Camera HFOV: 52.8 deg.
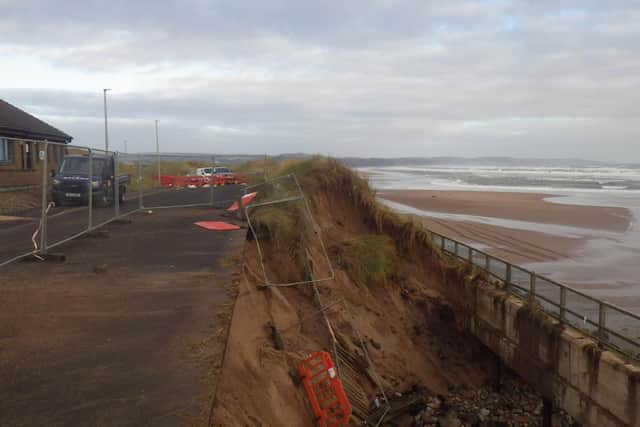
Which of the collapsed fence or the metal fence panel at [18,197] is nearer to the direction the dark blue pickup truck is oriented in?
the metal fence panel

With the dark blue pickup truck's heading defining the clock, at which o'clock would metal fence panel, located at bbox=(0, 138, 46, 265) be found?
The metal fence panel is roughly at 11 o'clock from the dark blue pickup truck.

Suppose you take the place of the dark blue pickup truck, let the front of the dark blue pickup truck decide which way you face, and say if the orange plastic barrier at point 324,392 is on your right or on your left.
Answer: on your left

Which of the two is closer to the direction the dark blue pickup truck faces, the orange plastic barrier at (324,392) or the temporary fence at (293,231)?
the orange plastic barrier

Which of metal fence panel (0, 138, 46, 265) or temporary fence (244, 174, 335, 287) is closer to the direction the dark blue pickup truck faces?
the metal fence panel

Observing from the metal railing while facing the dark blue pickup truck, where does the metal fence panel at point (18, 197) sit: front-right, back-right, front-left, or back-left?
front-left

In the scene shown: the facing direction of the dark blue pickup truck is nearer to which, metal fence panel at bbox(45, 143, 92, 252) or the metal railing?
the metal fence panel

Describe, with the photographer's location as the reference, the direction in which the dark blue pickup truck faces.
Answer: facing the viewer and to the left of the viewer

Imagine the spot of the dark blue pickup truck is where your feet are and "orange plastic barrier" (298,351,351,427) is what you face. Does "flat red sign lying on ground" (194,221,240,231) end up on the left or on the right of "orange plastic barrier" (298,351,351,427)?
left

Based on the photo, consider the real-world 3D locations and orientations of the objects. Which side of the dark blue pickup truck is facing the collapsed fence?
left

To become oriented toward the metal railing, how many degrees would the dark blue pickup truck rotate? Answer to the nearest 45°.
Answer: approximately 90° to its left

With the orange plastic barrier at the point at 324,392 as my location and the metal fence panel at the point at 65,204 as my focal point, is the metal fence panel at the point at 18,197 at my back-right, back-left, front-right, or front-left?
front-left

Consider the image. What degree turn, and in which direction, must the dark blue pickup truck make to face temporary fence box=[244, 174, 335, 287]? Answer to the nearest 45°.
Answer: approximately 90° to its left
